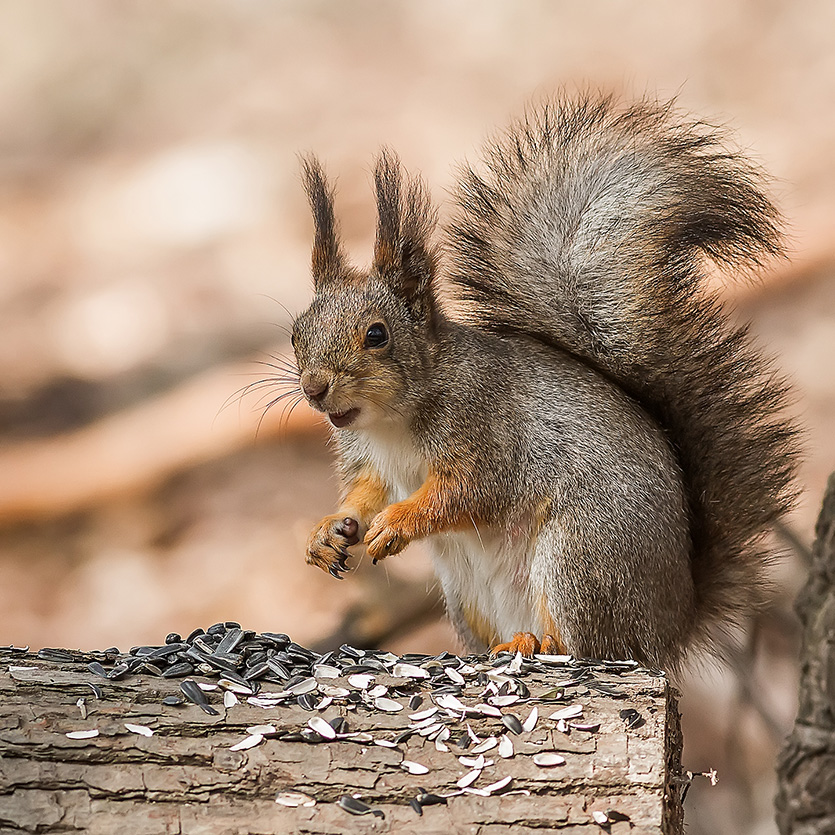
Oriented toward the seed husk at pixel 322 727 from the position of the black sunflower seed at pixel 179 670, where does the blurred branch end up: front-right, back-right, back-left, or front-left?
back-left

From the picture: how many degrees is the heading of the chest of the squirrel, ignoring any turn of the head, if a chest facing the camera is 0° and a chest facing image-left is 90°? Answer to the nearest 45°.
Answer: approximately 45°

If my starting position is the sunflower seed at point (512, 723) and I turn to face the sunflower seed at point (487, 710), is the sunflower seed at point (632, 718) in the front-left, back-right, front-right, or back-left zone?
back-right
